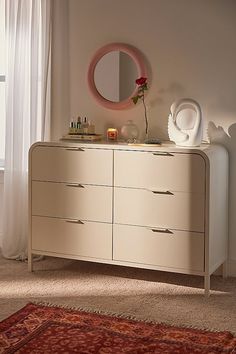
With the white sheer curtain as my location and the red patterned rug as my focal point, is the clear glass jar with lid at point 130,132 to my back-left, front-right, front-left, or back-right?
front-left

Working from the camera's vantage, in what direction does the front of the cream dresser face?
facing the viewer and to the left of the viewer

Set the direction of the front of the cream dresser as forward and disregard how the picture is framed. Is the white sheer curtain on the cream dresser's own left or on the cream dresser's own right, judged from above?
on the cream dresser's own right
